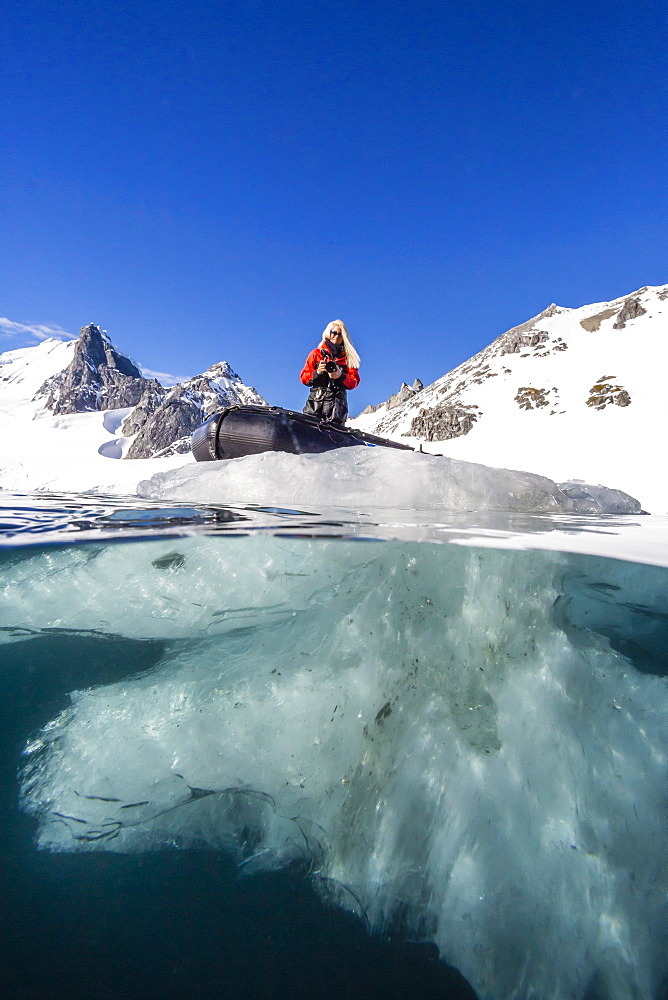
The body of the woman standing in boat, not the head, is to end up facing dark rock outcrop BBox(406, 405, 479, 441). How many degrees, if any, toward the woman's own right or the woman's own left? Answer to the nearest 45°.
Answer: approximately 180°

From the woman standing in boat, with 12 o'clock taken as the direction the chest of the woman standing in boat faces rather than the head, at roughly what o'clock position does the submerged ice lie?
The submerged ice is roughly at 12 o'clock from the woman standing in boat.

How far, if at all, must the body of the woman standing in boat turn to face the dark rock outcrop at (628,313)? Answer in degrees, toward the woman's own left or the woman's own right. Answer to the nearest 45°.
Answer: approximately 135° to the woman's own left

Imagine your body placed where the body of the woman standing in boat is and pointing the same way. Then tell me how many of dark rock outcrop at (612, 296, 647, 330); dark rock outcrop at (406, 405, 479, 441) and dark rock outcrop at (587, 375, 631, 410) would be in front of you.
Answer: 0

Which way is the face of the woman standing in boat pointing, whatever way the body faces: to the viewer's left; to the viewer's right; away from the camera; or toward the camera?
toward the camera

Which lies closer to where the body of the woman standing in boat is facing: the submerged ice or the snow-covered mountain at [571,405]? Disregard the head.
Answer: the submerged ice

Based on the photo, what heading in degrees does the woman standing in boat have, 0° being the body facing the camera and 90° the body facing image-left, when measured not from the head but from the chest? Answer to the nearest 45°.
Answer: approximately 0°

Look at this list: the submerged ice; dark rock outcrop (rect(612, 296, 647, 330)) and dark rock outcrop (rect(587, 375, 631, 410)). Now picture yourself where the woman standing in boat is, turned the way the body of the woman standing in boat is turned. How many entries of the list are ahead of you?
1

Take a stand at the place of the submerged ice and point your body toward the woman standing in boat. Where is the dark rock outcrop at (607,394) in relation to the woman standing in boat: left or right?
right

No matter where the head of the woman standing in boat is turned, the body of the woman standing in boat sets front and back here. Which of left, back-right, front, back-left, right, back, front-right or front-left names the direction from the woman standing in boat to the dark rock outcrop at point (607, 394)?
back-left

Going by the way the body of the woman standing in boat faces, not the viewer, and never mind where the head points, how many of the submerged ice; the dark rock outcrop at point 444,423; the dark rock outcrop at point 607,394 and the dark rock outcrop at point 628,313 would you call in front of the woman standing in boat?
1
